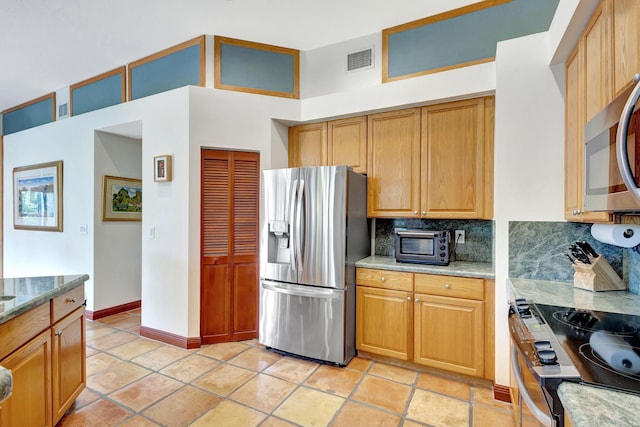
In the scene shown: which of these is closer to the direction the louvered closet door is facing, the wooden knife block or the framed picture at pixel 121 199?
the wooden knife block

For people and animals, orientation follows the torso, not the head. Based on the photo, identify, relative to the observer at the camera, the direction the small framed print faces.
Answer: facing the viewer and to the left of the viewer

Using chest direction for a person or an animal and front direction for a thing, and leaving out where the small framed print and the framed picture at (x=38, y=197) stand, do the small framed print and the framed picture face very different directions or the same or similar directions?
same or similar directions

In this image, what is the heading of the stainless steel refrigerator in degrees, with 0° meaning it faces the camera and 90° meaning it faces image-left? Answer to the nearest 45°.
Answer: approximately 45°

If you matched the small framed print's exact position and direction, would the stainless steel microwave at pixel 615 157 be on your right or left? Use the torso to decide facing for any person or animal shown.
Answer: on your left

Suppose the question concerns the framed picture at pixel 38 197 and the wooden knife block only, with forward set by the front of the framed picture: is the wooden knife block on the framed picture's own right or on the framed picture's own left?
on the framed picture's own left

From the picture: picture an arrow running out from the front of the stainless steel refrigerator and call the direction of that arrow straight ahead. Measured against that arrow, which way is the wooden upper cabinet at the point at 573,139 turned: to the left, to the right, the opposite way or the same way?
to the right

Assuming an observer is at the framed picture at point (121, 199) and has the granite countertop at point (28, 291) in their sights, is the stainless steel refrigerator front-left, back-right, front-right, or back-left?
front-left

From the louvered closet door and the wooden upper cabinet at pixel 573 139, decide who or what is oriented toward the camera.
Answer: the louvered closet door

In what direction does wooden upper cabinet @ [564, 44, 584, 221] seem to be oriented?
to the viewer's left

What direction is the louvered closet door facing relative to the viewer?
toward the camera

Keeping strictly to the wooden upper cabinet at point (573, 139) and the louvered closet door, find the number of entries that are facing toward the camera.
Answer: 1

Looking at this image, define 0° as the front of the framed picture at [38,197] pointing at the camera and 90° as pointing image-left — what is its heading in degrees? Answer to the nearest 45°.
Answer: approximately 45°

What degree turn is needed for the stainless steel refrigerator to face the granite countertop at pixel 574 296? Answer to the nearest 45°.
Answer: approximately 90° to its left

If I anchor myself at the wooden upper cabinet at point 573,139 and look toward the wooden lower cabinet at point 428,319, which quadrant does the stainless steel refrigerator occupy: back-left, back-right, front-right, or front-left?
front-left

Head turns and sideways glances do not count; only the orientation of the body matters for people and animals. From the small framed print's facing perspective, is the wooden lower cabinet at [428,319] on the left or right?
on its left

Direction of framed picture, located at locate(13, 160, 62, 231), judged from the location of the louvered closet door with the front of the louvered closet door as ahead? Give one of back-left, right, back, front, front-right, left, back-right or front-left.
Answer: back-right
